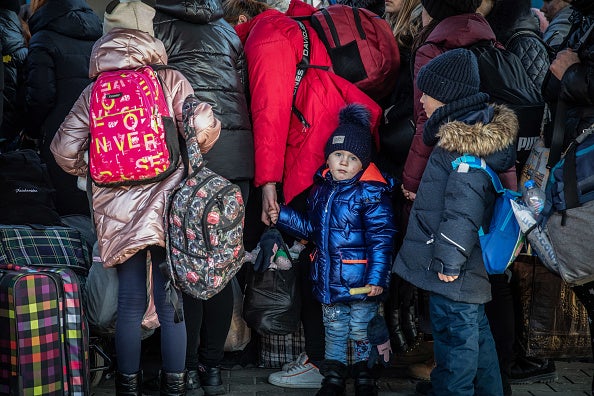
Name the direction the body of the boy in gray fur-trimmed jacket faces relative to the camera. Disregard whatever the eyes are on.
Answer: to the viewer's left

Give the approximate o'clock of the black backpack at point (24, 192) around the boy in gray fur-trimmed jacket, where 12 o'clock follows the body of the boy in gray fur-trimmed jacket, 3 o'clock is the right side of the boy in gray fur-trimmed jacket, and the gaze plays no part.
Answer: The black backpack is roughly at 12 o'clock from the boy in gray fur-trimmed jacket.

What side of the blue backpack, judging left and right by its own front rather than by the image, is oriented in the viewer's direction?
right

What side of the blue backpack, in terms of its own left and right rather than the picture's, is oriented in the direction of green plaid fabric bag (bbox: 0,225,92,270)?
back

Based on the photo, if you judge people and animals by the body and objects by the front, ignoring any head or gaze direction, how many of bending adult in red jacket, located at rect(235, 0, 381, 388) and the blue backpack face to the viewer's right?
1
